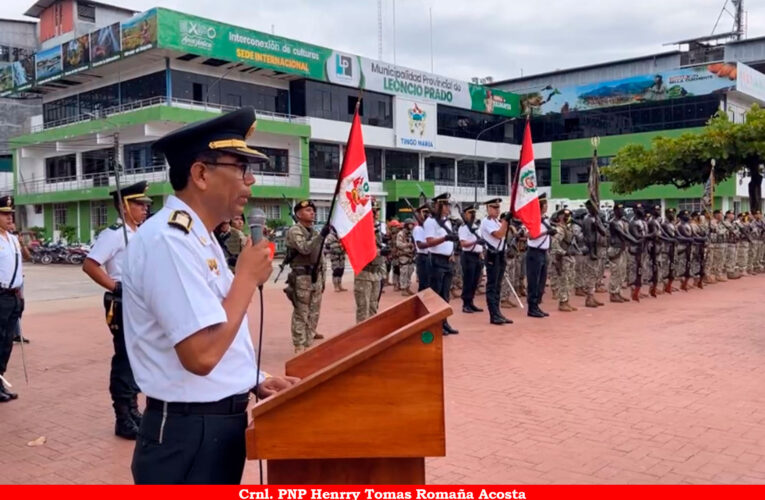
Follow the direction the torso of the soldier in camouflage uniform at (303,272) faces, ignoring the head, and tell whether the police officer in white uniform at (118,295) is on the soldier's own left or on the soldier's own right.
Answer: on the soldier's own right

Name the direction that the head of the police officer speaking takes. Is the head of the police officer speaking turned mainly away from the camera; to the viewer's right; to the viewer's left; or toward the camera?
to the viewer's right

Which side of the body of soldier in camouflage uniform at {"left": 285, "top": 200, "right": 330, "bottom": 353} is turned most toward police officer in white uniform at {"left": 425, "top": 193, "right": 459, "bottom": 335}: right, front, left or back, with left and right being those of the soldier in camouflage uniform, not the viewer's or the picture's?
left

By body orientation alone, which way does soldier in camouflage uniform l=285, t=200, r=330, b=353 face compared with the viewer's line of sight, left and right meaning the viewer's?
facing the viewer and to the right of the viewer

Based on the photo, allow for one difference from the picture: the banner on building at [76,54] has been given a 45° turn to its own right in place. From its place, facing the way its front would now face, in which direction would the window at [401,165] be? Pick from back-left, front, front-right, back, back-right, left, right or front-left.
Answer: back

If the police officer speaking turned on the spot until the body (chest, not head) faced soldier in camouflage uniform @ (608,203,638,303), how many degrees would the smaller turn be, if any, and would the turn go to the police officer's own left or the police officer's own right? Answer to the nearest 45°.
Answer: approximately 45° to the police officer's own left

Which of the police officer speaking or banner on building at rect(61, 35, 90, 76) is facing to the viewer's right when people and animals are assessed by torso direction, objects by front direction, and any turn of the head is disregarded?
the police officer speaking

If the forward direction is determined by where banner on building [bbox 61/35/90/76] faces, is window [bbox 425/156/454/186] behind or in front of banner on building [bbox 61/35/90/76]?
behind

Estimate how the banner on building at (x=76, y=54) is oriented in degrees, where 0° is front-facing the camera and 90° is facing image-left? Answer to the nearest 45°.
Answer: approximately 45°

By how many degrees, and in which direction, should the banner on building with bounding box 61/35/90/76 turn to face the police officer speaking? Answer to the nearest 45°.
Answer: approximately 45° to its left

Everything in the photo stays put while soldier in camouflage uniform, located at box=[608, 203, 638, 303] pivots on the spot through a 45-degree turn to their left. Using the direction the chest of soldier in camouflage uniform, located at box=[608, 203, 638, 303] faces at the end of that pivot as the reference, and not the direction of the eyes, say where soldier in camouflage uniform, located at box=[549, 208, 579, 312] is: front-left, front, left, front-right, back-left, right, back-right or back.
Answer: back
